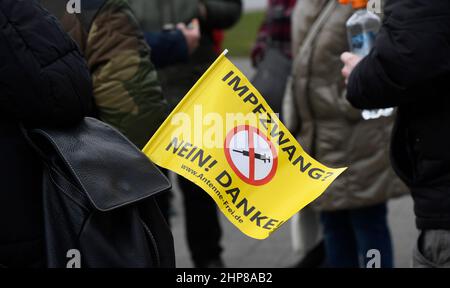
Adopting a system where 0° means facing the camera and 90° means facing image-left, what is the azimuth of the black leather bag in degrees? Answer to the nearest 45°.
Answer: approximately 315°
